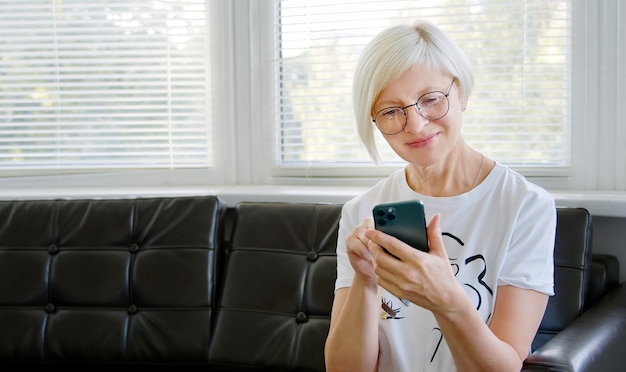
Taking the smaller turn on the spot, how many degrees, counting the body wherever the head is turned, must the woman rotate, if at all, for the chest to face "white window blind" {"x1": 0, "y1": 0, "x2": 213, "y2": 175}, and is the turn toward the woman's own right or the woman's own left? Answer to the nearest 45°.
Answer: approximately 135° to the woman's own right

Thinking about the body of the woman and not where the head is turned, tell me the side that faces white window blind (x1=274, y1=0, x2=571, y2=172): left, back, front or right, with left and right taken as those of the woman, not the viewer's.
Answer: back

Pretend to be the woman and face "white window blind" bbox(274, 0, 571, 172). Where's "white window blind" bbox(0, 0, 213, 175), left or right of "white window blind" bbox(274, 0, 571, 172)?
left

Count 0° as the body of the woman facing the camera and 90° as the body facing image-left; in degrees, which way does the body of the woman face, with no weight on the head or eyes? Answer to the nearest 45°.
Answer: approximately 0°
